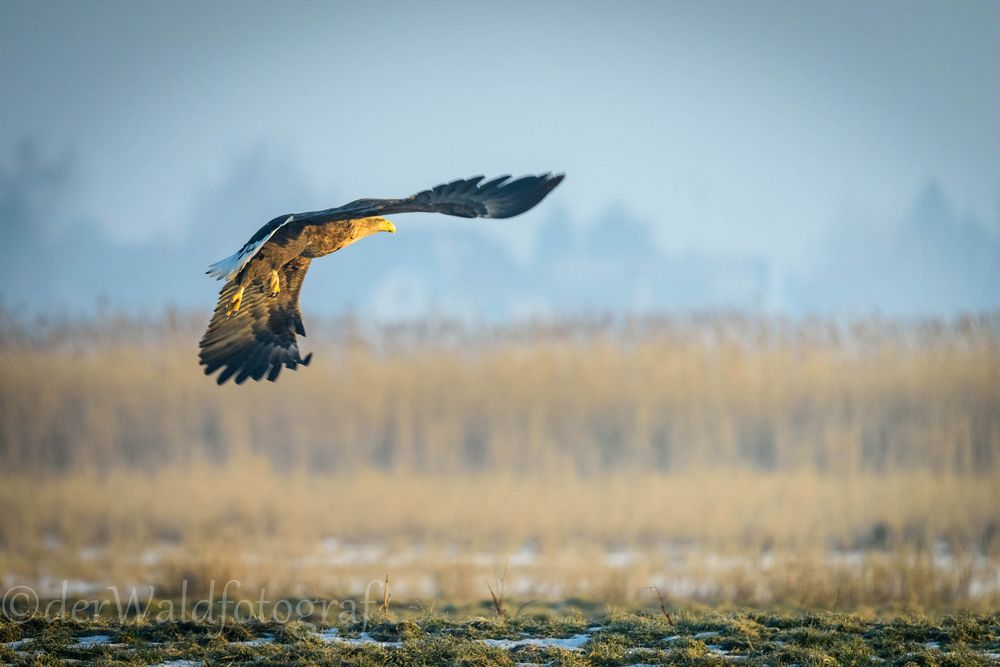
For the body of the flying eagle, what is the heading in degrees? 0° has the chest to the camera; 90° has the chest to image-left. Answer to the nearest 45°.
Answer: approximately 270°
